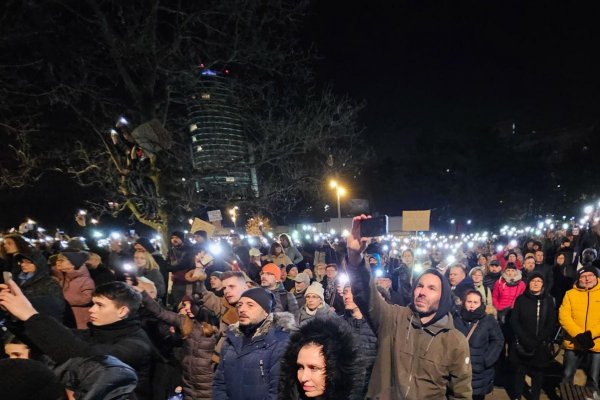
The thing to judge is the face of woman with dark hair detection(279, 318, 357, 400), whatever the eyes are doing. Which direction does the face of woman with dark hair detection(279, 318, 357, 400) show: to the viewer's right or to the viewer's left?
to the viewer's left

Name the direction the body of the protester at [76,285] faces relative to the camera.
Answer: to the viewer's left

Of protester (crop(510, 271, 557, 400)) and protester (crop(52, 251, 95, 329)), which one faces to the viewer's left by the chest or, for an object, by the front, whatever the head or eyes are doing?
protester (crop(52, 251, 95, 329))
